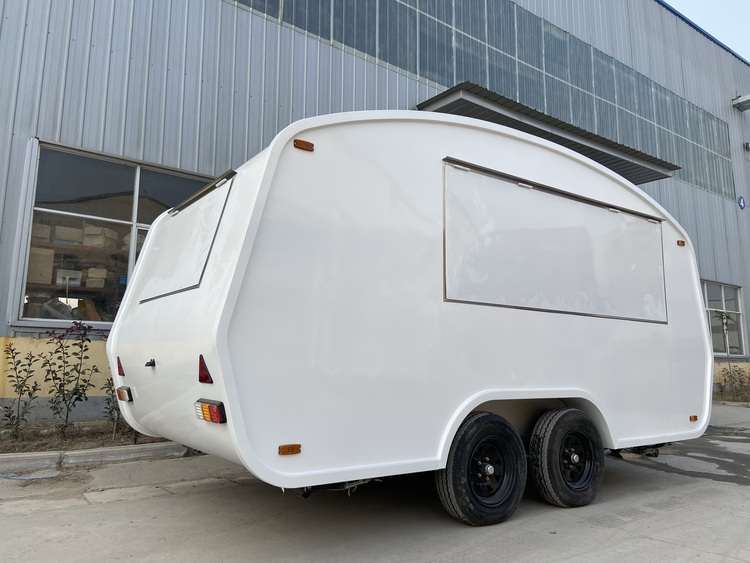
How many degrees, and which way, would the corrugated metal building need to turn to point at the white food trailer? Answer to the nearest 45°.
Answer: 0° — it already faces it

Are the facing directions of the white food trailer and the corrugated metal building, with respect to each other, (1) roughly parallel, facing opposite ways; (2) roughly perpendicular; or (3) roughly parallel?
roughly perpendicular

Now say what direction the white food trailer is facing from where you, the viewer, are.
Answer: facing away from the viewer and to the right of the viewer

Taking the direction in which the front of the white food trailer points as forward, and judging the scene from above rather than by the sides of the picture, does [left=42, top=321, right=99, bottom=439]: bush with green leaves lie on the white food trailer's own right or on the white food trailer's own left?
on the white food trailer's own left

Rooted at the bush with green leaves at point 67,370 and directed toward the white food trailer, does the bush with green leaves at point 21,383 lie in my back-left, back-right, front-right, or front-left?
back-right
